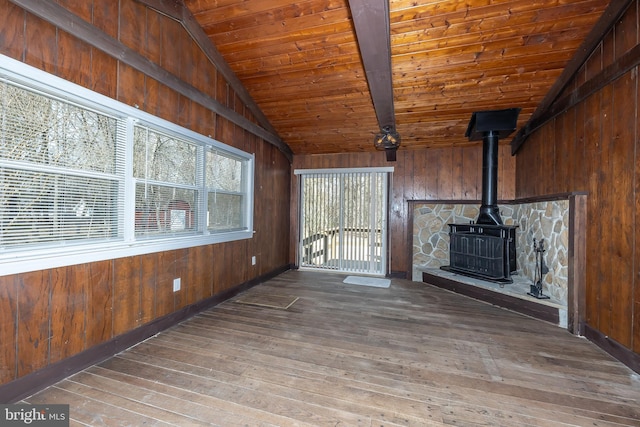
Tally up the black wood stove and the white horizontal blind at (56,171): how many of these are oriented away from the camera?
0

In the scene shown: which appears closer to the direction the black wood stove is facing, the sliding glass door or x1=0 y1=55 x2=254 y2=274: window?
the window

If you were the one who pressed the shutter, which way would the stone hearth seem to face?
facing the viewer and to the left of the viewer

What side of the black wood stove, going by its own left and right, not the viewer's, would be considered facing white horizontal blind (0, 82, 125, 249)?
front

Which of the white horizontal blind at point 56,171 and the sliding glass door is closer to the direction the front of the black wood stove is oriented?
the white horizontal blind

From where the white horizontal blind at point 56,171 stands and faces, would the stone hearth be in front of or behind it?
in front

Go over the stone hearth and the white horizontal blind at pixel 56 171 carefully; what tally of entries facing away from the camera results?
0

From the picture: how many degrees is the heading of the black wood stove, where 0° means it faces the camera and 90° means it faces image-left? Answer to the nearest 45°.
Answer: approximately 45°

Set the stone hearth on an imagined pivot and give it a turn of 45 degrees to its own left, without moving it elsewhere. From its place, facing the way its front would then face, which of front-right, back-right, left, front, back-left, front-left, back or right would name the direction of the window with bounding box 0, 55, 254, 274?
front-right

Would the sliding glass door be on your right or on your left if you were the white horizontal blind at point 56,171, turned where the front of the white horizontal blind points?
on your left

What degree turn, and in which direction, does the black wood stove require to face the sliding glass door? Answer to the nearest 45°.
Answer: approximately 45° to its right

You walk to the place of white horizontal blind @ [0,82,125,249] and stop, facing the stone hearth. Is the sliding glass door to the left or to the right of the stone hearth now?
left

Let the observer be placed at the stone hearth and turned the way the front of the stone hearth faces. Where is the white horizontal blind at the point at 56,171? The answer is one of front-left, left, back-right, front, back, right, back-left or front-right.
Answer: front
